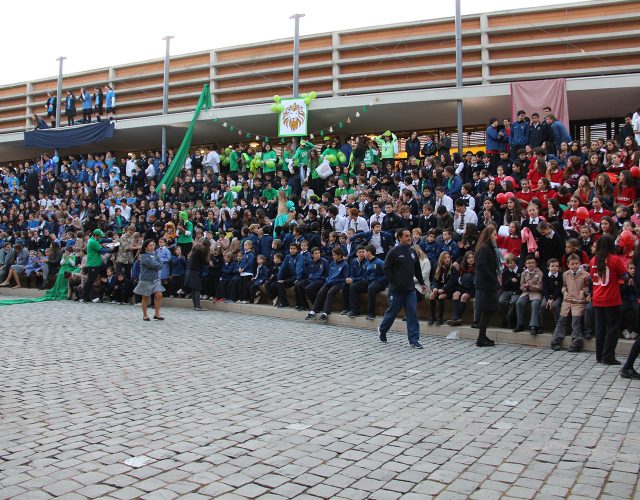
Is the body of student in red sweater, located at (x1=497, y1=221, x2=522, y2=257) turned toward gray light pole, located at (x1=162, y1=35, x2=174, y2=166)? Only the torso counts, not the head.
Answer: no

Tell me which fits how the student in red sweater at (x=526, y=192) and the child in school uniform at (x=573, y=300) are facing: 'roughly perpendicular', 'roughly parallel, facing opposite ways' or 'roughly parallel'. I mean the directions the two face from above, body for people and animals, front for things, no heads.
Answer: roughly parallel

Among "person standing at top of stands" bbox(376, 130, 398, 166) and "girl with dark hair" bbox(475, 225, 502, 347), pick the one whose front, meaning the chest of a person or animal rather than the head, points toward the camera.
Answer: the person standing at top of stands

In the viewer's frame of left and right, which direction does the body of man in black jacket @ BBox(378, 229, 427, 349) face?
facing the viewer and to the right of the viewer

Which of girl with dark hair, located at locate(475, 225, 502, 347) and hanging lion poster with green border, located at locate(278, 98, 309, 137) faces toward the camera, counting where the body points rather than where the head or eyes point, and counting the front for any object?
the hanging lion poster with green border

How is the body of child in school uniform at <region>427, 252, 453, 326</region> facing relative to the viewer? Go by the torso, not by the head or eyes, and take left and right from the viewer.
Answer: facing the viewer and to the left of the viewer

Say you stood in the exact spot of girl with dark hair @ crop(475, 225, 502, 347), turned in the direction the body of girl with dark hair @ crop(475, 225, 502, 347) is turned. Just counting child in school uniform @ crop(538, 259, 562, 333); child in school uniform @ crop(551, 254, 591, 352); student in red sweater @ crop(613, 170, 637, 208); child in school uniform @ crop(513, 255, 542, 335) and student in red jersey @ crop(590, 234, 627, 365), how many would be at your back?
0

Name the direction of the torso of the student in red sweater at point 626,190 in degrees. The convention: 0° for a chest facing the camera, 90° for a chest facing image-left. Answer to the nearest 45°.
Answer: approximately 45°

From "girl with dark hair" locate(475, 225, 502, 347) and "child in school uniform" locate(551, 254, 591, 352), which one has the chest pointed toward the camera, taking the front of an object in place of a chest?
the child in school uniform

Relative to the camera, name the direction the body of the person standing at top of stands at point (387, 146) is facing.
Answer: toward the camera

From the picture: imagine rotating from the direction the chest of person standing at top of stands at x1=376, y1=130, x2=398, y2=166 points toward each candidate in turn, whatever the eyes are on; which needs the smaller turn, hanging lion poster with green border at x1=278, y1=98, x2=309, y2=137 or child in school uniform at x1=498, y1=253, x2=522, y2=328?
the child in school uniform

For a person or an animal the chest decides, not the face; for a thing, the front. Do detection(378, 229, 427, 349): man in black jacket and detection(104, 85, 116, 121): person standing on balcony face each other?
no

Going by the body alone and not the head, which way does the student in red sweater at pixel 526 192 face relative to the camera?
toward the camera

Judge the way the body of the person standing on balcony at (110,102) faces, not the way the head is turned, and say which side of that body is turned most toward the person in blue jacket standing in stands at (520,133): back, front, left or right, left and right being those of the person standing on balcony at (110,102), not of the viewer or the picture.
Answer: left

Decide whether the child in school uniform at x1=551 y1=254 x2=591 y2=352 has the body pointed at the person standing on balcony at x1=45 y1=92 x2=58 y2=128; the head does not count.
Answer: no

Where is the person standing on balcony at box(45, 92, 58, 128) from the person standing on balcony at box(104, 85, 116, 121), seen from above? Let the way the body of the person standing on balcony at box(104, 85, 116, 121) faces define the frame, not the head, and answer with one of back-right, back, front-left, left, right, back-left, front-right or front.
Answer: right

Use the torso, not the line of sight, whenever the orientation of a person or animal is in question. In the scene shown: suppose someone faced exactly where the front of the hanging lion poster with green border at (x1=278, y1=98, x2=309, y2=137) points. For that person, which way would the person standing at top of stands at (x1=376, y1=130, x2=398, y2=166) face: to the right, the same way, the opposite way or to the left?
the same way

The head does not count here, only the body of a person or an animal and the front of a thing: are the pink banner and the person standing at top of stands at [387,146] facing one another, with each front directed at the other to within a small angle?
no
